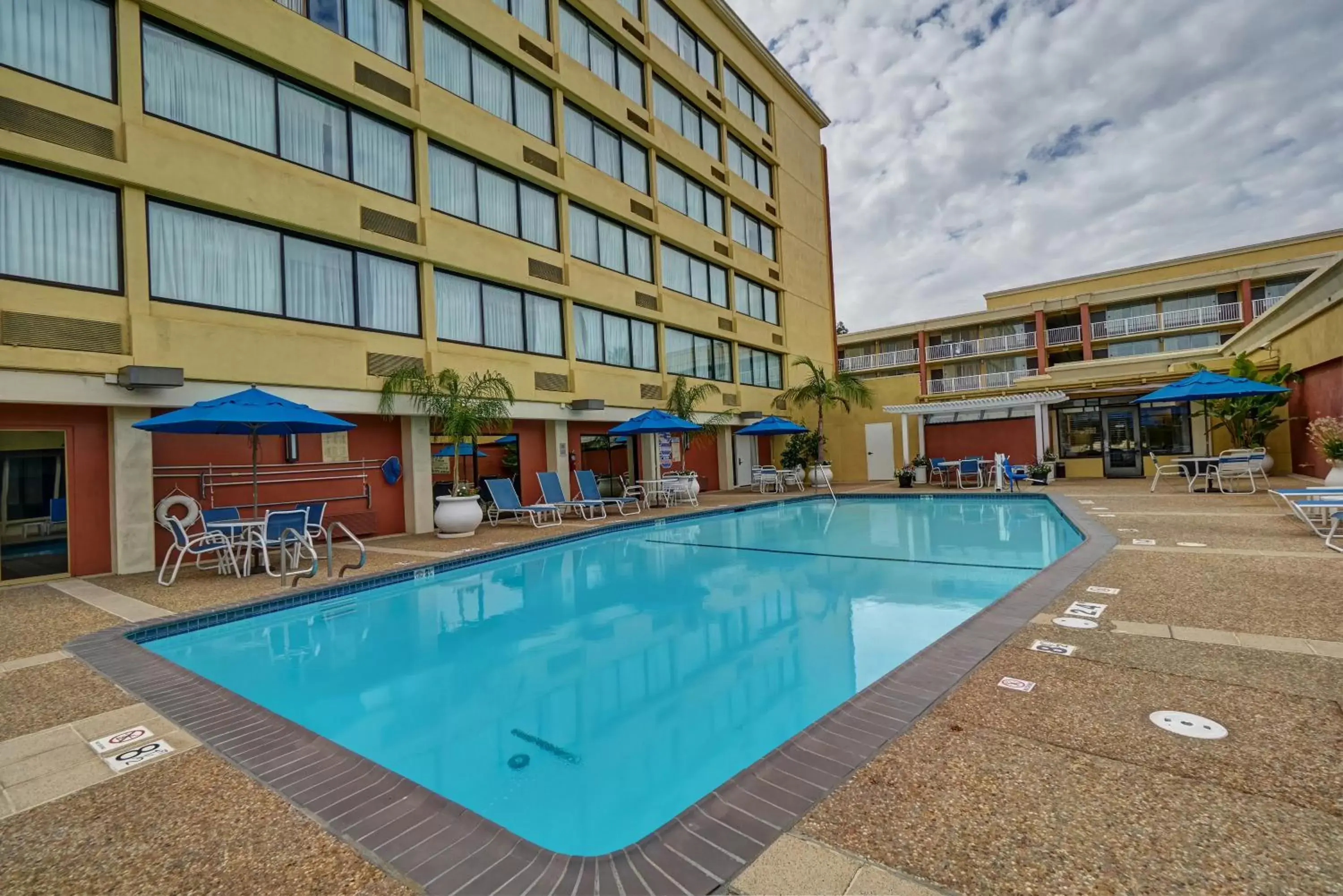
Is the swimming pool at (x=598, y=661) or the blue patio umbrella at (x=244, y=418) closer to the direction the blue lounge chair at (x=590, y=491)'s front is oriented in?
the swimming pool

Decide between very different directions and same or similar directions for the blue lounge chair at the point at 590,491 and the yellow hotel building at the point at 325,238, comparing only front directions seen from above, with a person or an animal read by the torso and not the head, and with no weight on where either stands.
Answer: same or similar directions

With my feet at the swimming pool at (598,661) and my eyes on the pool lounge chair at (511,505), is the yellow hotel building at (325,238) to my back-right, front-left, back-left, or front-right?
front-left

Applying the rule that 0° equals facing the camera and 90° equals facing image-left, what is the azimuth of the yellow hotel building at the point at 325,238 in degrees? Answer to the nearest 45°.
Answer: approximately 315°

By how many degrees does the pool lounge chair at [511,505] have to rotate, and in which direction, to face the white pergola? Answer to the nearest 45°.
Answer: approximately 45° to its left

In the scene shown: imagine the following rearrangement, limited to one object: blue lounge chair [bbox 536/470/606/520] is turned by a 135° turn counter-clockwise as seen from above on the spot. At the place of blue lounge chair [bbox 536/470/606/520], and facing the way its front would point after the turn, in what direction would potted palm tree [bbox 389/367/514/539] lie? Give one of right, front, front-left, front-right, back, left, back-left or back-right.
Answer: back-left

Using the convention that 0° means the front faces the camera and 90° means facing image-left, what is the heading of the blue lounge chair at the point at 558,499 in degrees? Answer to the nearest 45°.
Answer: approximately 315°

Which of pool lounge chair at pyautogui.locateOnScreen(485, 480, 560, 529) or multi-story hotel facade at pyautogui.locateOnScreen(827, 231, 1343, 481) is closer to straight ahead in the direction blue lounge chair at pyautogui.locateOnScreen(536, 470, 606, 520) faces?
the multi-story hotel facade

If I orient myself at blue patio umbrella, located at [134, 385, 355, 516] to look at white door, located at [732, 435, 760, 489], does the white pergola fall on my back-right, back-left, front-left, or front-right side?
front-right

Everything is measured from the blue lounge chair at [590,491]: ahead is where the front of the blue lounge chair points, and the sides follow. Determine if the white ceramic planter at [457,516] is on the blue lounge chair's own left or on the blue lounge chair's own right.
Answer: on the blue lounge chair's own right

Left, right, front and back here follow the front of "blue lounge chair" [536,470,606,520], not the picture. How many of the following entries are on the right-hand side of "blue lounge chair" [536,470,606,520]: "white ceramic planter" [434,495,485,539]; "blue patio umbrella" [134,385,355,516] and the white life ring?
3

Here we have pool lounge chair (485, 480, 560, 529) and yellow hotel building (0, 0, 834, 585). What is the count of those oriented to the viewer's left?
0

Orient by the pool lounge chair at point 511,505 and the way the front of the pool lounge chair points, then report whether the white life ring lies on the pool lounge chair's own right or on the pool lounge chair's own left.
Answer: on the pool lounge chair's own right

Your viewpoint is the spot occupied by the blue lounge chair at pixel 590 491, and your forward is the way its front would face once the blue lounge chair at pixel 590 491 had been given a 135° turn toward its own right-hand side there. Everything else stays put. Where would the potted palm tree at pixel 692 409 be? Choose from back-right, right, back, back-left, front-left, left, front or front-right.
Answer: back-right

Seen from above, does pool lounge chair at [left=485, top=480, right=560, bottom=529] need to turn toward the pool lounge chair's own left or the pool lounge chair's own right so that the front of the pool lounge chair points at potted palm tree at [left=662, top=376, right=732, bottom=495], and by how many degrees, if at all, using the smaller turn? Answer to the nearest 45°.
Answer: approximately 90° to the pool lounge chair's own left

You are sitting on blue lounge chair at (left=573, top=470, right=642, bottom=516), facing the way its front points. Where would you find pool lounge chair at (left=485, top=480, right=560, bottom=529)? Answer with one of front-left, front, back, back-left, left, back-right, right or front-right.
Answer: right

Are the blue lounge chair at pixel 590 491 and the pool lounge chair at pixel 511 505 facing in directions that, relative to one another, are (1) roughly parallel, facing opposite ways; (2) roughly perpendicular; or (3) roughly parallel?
roughly parallel
